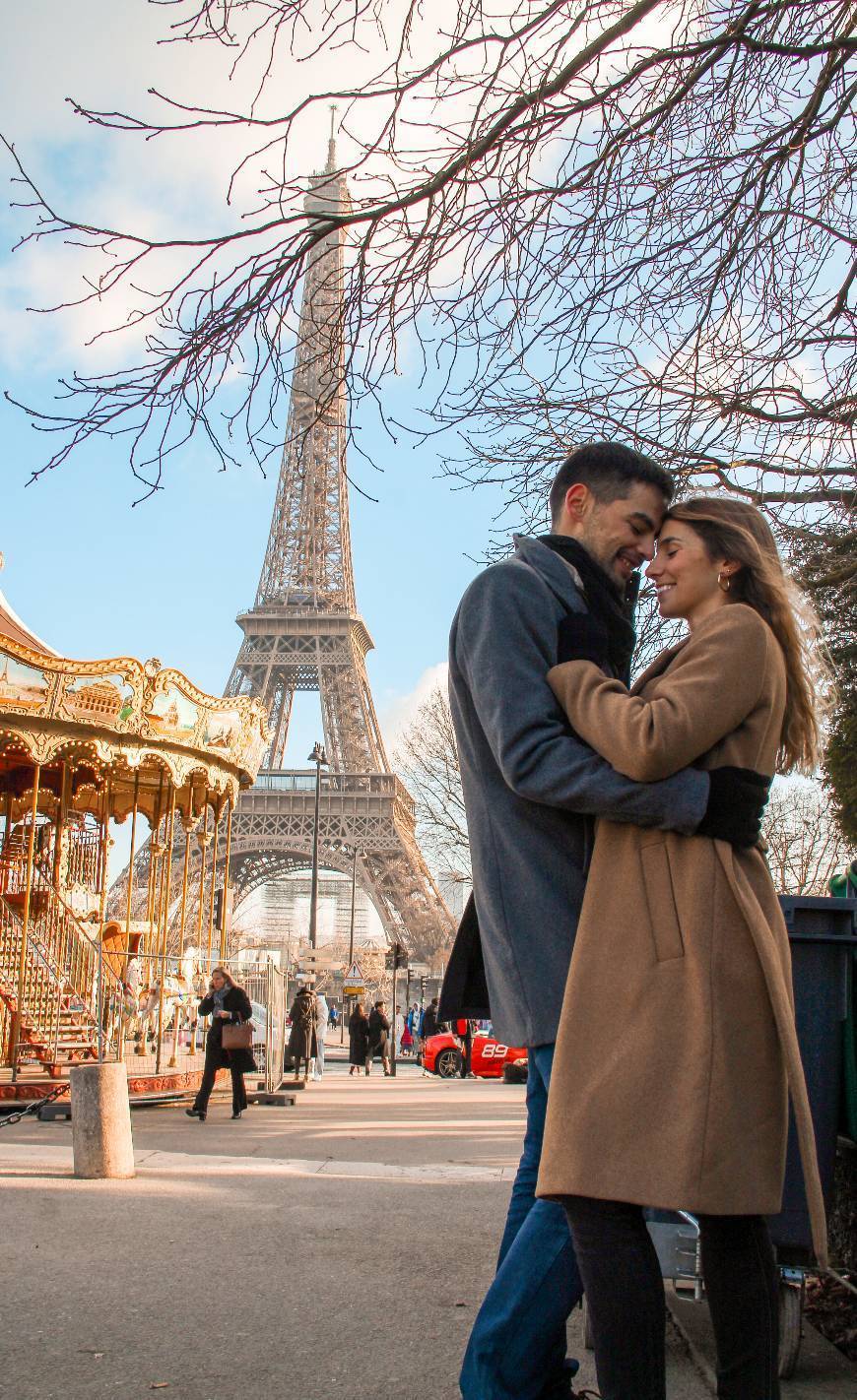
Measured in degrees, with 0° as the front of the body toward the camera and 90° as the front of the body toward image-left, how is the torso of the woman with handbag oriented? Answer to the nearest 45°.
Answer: approximately 45°

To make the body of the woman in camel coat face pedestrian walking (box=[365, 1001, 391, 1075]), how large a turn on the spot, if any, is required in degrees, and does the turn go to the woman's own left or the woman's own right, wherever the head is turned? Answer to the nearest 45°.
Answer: approximately 90° to the woman's own right

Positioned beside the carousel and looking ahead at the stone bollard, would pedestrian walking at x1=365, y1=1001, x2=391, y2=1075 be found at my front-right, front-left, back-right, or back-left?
back-left

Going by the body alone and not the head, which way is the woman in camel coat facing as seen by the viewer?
to the viewer's left

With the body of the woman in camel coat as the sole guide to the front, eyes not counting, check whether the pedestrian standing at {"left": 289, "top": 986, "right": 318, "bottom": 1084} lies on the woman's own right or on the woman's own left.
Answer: on the woman's own right

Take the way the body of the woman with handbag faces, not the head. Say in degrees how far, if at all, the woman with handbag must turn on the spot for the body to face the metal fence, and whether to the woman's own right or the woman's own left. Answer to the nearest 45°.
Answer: approximately 135° to the woman's own right

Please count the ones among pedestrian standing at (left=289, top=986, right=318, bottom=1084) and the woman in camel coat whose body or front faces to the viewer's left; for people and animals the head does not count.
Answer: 1

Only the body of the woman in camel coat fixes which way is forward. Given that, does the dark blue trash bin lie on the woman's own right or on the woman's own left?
on the woman's own right

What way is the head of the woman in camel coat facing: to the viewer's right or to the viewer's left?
to the viewer's left
